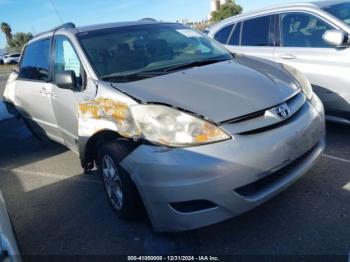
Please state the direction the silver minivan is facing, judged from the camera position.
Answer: facing the viewer and to the right of the viewer

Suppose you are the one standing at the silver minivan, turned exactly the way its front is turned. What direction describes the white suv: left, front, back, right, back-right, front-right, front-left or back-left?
left
